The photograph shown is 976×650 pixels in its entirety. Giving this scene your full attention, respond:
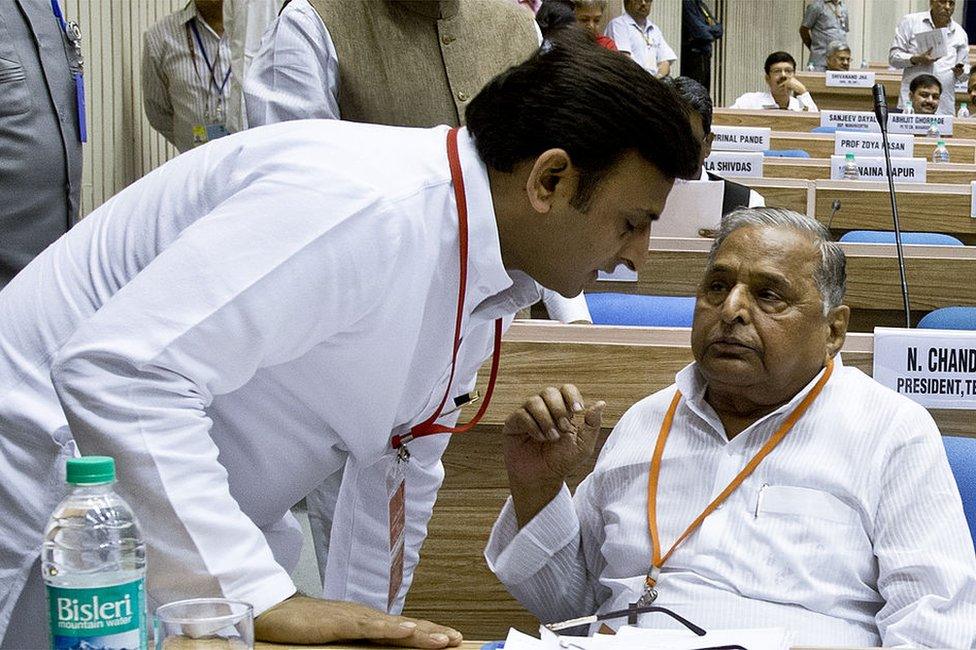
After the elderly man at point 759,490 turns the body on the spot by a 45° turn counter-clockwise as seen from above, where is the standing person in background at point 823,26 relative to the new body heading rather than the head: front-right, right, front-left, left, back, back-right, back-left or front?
back

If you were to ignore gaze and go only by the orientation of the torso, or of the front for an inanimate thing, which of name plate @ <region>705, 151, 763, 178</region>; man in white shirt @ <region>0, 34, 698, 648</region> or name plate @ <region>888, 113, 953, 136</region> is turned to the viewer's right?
the man in white shirt

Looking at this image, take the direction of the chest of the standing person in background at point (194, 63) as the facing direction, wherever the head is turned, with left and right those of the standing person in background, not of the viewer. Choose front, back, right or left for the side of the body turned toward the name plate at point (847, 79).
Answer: left

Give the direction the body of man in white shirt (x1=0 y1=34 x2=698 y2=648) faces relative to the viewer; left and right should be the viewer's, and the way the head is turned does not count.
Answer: facing to the right of the viewer

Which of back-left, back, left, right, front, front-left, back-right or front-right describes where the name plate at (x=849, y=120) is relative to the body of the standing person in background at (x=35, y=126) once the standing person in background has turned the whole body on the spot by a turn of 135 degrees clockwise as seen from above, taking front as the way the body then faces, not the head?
back-right

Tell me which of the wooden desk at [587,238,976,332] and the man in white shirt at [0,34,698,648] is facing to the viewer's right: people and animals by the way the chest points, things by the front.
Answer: the man in white shirt

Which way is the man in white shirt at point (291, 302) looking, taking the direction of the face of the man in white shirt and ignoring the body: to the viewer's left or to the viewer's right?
to the viewer's right

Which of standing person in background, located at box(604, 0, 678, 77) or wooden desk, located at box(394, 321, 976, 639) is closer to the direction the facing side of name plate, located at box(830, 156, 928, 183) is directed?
the wooden desk

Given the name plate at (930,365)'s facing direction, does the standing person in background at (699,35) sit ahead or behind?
behind

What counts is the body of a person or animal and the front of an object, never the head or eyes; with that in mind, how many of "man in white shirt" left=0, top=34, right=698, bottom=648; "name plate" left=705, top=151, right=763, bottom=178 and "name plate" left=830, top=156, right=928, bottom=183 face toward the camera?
2
